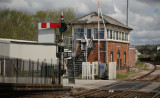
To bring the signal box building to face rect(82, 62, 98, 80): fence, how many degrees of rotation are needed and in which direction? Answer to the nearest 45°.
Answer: approximately 45° to its right

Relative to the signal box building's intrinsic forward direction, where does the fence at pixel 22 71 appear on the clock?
The fence is roughly at 2 o'clock from the signal box building.

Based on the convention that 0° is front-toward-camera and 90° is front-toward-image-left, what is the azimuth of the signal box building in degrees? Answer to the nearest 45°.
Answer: approximately 315°
